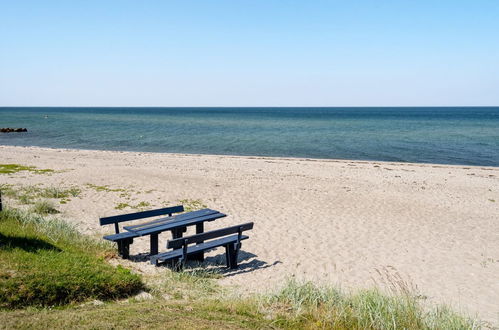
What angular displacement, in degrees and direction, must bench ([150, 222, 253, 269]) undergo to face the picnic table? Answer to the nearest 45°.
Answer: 0° — it already faces it

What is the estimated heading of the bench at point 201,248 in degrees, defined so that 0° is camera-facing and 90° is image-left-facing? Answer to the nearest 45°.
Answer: approximately 135°
